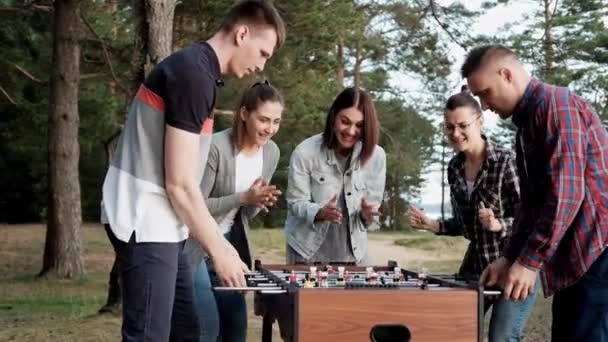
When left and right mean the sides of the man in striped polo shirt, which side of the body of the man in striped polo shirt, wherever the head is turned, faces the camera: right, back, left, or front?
right

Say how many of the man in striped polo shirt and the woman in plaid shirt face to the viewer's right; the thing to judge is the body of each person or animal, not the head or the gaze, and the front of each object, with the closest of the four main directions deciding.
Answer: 1

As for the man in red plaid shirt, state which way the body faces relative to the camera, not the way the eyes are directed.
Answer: to the viewer's left

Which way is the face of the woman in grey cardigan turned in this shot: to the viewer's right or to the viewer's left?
to the viewer's right

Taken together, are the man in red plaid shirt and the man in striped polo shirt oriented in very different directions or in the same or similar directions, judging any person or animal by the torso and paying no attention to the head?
very different directions

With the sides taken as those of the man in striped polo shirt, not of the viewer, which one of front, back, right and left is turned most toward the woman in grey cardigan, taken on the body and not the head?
left

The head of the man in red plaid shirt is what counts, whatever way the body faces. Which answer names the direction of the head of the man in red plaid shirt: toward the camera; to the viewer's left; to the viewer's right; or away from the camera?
to the viewer's left

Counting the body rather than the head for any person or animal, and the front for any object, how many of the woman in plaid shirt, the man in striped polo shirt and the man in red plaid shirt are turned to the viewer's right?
1

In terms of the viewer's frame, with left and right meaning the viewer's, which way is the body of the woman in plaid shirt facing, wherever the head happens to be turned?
facing the viewer and to the left of the viewer

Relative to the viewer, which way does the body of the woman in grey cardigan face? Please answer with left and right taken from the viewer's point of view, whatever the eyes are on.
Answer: facing the viewer and to the right of the viewer

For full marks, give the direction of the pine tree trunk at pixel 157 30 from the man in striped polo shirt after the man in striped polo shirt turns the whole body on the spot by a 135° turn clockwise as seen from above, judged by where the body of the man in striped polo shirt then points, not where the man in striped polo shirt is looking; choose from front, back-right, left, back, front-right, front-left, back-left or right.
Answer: back-right

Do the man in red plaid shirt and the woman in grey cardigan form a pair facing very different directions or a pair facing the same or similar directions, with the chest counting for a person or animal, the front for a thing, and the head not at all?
very different directions
